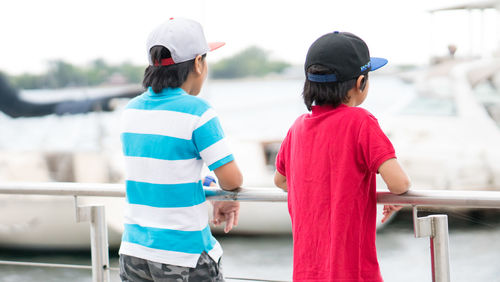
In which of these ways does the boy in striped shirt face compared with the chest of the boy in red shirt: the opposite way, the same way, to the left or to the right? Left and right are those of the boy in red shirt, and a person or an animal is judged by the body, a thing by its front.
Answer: the same way

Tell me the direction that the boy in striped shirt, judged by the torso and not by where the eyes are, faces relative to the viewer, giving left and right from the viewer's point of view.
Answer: facing away from the viewer and to the right of the viewer

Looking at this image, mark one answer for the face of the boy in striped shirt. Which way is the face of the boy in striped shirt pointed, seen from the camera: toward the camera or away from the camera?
away from the camera

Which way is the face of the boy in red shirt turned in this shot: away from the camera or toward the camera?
away from the camera

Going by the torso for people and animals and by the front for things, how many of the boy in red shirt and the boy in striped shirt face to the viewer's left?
0

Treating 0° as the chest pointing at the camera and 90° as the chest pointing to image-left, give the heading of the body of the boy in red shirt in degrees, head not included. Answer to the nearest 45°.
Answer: approximately 225°
